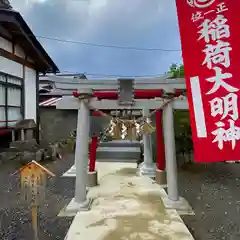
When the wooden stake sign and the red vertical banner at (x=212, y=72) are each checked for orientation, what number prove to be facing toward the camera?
2

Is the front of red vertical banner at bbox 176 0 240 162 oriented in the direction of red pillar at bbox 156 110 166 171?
no

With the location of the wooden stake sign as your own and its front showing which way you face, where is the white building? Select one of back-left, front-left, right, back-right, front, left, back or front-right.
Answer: back

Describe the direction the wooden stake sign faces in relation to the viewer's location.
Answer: facing the viewer

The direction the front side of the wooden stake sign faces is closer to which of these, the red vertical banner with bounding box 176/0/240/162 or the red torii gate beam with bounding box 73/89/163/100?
the red vertical banner

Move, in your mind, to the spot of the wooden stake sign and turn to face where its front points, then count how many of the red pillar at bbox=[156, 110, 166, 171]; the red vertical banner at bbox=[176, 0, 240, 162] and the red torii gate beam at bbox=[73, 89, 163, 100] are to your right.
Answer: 0

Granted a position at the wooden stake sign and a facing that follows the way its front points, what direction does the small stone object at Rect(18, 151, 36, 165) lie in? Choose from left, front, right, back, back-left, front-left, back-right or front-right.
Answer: back

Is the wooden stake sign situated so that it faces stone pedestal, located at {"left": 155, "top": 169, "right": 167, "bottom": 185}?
no

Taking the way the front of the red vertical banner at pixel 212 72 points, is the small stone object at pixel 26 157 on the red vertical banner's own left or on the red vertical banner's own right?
on the red vertical banner's own right
